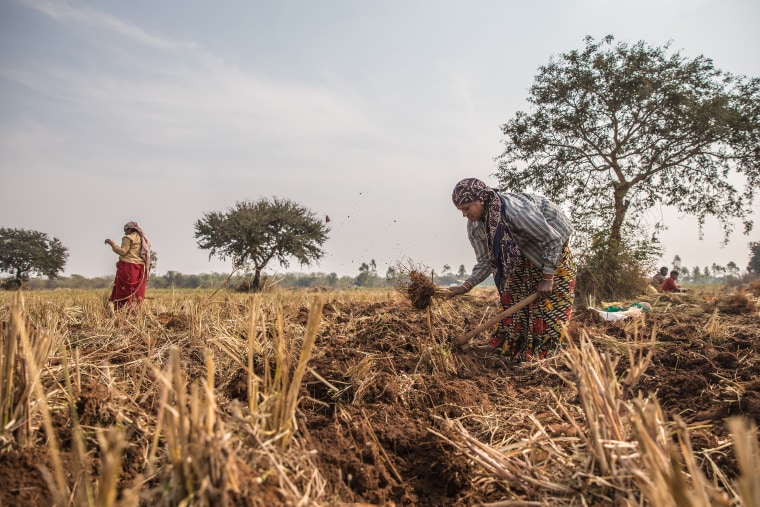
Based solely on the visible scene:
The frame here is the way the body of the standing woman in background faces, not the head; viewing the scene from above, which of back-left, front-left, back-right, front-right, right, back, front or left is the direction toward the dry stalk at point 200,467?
back-left

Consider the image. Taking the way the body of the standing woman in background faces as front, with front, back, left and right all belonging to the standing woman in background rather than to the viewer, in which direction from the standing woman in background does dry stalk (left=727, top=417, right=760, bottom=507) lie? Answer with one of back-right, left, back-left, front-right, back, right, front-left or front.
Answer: back-left

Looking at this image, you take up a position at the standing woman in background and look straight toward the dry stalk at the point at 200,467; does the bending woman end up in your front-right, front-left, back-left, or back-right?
front-left

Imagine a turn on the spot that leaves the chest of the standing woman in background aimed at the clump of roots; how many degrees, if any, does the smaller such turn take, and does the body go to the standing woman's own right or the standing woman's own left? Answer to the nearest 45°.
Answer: approximately 180°

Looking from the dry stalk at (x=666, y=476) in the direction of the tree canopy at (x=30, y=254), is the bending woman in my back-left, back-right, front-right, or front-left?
front-right

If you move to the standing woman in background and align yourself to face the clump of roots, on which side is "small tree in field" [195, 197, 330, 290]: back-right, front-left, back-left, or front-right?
back-left

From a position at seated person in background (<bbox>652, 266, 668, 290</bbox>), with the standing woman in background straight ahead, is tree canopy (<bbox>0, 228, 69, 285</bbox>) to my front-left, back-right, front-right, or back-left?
front-right

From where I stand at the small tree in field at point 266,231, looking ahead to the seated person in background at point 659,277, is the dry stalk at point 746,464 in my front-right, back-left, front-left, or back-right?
front-right

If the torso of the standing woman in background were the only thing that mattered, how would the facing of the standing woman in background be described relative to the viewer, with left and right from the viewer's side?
facing away from the viewer and to the left of the viewer

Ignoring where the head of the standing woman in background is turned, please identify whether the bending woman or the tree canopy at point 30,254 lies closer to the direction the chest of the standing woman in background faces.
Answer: the tree canopy

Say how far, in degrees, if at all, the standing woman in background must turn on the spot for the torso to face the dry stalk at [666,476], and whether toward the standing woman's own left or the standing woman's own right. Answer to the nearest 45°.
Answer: approximately 135° to the standing woman's own left

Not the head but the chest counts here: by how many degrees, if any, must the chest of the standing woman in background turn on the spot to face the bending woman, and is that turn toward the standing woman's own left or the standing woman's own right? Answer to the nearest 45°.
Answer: approximately 180°

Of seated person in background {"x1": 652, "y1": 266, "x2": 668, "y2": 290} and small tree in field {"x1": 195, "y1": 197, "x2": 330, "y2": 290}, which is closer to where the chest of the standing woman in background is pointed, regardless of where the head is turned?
the small tree in field

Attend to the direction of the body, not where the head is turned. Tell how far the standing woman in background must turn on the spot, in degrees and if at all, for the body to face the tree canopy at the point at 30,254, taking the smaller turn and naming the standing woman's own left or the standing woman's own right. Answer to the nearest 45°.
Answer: approximately 45° to the standing woman's own right

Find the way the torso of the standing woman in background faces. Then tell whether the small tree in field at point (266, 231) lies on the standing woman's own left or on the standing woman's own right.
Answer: on the standing woman's own right
